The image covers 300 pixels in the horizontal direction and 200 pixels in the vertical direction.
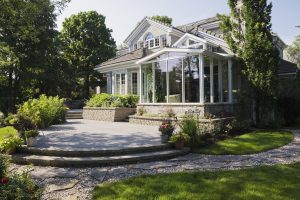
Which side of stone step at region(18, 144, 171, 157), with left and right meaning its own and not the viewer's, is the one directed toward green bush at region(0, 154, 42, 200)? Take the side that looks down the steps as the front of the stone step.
front

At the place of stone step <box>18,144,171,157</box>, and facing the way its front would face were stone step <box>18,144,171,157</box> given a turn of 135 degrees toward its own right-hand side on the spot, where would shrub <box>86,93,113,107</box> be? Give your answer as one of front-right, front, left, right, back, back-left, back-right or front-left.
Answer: front-right

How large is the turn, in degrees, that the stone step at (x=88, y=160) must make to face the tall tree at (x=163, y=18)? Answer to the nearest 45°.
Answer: approximately 180°

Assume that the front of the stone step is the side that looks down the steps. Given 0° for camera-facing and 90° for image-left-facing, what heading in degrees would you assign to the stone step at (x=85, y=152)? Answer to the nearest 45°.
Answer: approximately 0°

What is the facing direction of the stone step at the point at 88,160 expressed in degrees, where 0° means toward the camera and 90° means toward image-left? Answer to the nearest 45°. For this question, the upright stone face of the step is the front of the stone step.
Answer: approximately 0°

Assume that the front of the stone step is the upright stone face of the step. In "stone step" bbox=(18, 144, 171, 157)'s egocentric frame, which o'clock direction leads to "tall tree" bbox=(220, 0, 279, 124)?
The tall tree is roughly at 8 o'clock from the stone step.

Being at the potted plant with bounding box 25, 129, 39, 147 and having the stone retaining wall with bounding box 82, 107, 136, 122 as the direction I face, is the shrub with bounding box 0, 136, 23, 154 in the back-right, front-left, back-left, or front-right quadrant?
back-left

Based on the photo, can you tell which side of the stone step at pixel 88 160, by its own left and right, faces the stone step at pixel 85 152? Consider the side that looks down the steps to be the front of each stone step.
back

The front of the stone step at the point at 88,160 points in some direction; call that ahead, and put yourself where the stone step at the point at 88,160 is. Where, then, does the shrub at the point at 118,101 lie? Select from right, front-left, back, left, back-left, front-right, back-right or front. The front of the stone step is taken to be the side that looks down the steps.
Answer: back

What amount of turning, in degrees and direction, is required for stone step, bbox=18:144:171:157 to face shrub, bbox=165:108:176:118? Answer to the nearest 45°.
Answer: approximately 135° to its left

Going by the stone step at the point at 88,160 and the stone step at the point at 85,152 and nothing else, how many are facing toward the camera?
2

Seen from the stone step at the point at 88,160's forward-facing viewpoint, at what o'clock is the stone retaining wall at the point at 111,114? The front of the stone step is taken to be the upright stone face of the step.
The stone retaining wall is roughly at 6 o'clock from the stone step.
